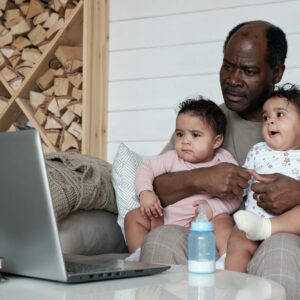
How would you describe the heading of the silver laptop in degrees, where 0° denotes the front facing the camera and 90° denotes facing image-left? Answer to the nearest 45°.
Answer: approximately 225°

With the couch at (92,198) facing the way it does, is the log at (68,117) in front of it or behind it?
behind

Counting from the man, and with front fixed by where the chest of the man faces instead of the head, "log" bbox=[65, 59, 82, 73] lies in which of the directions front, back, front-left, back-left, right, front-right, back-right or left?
right

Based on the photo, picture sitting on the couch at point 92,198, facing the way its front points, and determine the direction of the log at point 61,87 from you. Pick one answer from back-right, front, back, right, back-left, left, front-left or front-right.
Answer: back

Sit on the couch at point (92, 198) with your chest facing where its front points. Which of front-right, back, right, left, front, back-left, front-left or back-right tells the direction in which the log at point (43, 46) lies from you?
back

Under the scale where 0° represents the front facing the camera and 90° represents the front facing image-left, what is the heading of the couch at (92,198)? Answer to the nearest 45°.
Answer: approximately 0°

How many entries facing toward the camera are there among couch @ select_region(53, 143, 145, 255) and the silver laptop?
1

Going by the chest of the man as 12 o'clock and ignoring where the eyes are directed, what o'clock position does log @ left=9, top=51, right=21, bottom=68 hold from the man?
The log is roughly at 3 o'clock from the man.

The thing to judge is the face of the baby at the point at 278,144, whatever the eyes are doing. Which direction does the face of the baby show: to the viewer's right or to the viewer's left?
to the viewer's left

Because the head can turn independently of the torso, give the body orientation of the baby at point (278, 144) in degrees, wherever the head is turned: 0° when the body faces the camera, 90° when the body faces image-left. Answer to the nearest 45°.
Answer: approximately 45°

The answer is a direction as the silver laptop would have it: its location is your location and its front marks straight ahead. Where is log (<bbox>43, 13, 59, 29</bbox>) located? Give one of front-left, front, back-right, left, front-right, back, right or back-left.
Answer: front-left

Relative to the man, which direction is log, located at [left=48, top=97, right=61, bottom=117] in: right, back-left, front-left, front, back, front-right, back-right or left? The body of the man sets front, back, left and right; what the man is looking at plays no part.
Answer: right

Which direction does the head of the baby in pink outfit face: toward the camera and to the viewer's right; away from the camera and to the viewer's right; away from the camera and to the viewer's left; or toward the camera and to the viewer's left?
toward the camera and to the viewer's left

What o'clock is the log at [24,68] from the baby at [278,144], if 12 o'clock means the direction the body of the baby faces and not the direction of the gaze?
The log is roughly at 3 o'clock from the baby.
